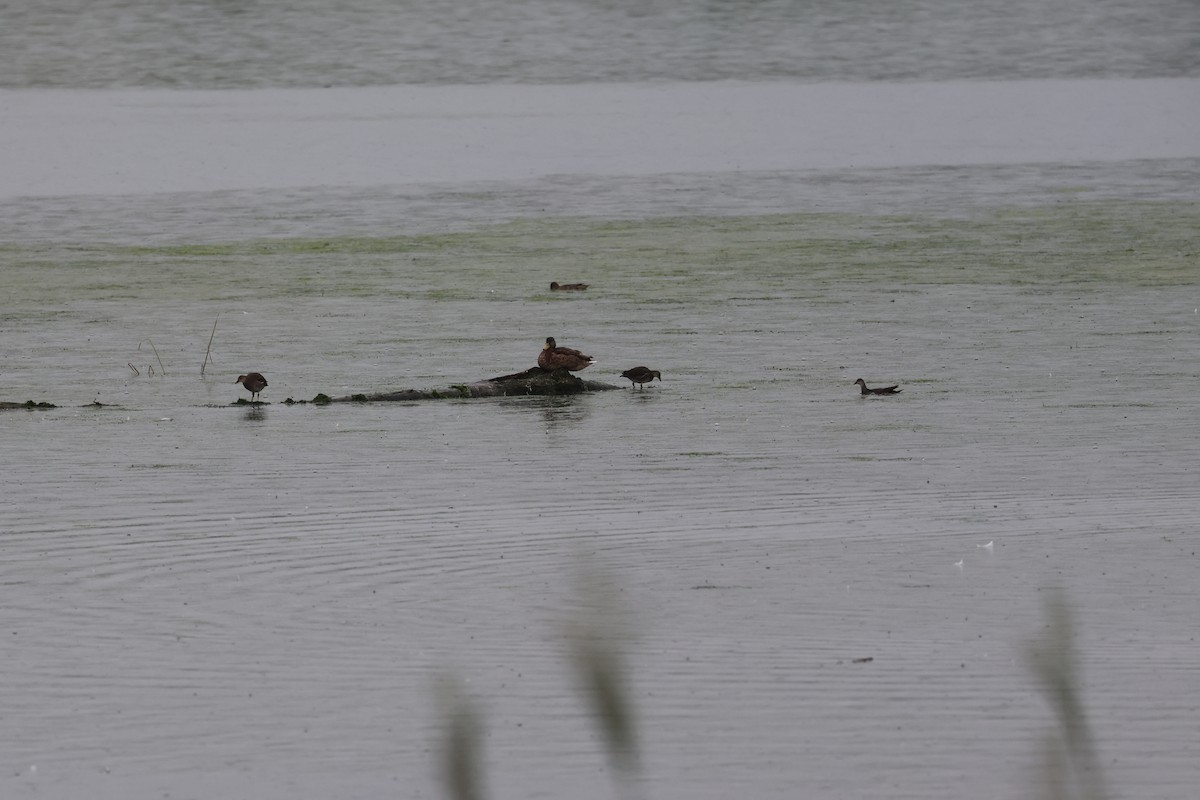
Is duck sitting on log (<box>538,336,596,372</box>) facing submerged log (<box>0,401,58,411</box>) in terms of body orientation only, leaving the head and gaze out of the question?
yes

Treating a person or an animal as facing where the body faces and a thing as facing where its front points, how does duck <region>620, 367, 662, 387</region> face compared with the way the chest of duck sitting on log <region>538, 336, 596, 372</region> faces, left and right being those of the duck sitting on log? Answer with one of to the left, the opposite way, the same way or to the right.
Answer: the opposite way

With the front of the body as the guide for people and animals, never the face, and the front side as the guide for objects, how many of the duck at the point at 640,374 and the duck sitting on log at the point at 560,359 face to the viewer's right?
1

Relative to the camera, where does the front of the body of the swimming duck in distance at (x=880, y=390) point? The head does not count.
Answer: to the viewer's left

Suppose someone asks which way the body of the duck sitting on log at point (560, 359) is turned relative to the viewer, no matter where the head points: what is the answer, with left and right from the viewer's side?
facing to the left of the viewer

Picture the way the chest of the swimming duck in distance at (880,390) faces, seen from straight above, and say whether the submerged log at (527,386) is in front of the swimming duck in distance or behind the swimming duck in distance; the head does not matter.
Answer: in front

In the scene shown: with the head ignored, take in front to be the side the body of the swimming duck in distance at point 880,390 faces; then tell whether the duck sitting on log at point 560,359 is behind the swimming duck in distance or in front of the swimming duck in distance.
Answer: in front

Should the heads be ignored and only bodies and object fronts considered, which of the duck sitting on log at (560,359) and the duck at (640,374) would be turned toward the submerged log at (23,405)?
the duck sitting on log
